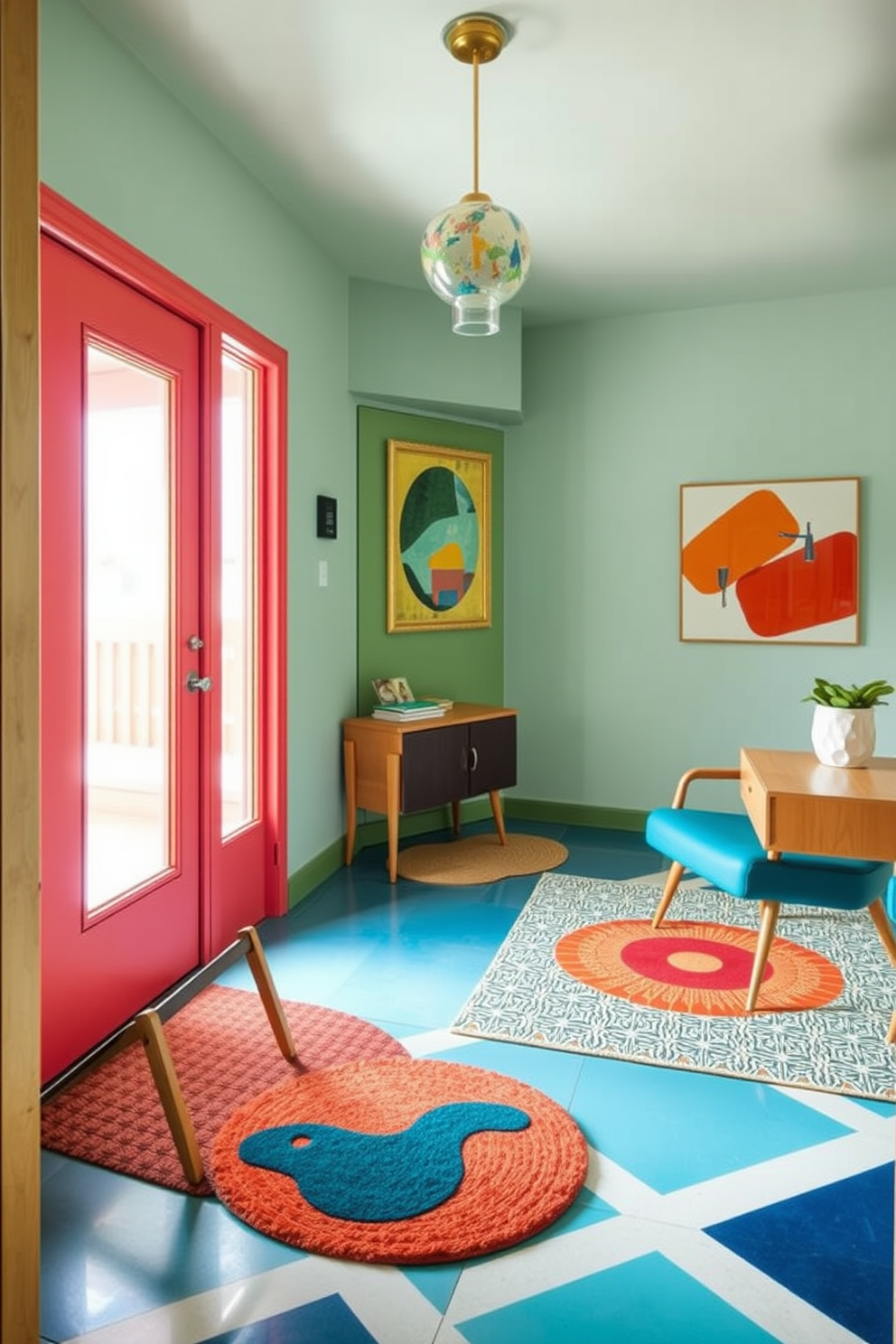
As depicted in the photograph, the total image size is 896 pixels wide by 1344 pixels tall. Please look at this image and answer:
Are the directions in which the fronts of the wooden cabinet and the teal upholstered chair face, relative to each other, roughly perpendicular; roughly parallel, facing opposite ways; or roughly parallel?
roughly perpendicular

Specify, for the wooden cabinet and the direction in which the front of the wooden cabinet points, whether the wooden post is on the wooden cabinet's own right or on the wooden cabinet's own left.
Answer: on the wooden cabinet's own right

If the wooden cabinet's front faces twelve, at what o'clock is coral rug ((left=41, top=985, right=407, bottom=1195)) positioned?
The coral rug is roughly at 2 o'clock from the wooden cabinet.

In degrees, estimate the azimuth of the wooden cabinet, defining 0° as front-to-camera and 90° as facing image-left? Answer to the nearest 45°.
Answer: approximately 315°
